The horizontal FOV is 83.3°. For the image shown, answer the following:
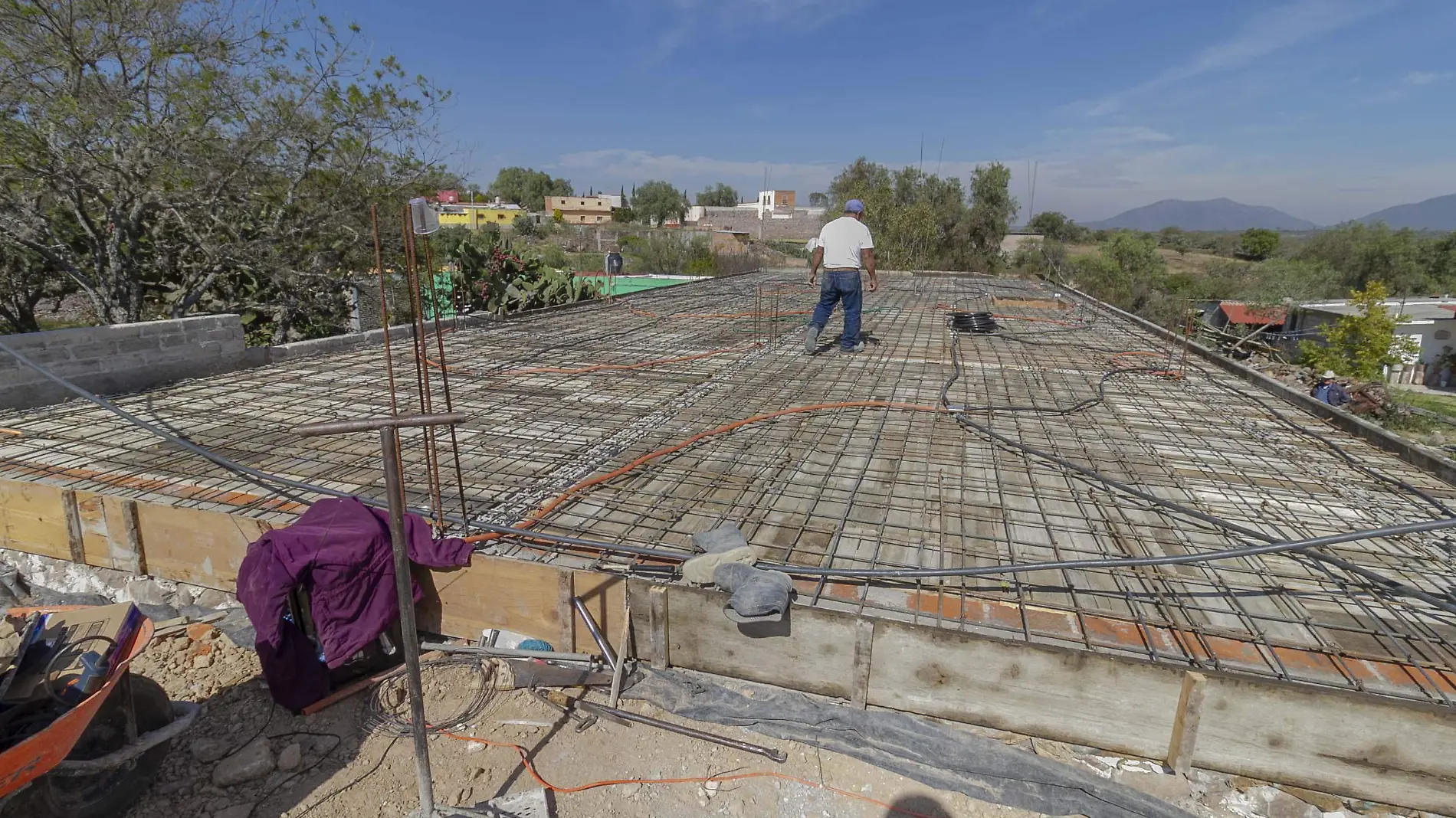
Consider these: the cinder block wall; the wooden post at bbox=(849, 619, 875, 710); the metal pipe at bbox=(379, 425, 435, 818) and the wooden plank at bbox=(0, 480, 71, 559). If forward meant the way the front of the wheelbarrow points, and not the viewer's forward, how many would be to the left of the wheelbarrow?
2

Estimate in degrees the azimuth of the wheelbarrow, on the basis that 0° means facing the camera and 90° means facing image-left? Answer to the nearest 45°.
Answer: approximately 270°

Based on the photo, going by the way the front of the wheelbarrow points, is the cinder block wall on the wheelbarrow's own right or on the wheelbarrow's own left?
on the wheelbarrow's own left

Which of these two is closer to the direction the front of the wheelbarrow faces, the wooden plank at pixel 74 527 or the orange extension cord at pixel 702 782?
the orange extension cord

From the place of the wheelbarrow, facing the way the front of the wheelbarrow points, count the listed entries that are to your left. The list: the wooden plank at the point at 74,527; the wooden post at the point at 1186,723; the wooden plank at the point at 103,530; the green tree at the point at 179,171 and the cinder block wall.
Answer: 4

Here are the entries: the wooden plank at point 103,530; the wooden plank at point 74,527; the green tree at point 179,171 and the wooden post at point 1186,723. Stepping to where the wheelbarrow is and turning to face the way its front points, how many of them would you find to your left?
3

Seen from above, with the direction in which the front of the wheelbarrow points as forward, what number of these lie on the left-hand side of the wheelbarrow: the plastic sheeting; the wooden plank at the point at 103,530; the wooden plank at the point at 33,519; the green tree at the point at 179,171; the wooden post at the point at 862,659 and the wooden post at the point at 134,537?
4

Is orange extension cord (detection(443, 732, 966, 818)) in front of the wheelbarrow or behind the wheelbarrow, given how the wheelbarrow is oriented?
in front

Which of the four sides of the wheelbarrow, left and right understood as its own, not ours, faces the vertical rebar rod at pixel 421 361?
front

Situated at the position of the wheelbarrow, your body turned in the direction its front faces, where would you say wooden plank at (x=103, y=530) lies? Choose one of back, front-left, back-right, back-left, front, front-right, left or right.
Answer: left

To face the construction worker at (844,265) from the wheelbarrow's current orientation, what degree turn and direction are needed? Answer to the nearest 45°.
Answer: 0° — it already faces them

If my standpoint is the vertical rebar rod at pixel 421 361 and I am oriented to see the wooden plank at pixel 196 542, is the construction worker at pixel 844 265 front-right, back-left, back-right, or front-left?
back-right

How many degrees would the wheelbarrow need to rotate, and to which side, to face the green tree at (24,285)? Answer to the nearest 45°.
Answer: approximately 90° to its left

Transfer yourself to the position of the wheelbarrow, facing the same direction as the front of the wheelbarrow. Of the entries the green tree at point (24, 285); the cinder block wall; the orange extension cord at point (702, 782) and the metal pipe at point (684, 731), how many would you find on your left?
2

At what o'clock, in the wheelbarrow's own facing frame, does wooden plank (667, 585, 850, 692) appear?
The wooden plank is roughly at 1 o'clock from the wheelbarrow.

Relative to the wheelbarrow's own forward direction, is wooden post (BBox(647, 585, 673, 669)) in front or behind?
in front

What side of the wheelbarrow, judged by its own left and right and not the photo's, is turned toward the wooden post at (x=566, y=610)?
front
